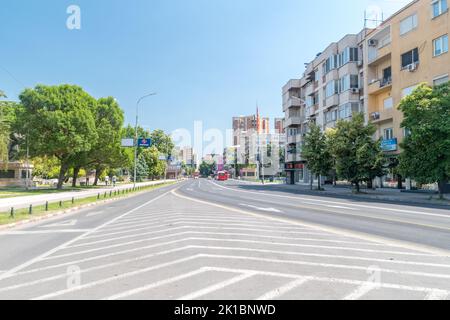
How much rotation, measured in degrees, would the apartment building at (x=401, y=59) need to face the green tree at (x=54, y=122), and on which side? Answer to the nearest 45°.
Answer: approximately 45° to its right

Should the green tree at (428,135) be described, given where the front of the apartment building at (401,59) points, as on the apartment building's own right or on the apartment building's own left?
on the apartment building's own left

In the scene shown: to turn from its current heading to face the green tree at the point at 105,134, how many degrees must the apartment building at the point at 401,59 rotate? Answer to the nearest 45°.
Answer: approximately 45° to its right

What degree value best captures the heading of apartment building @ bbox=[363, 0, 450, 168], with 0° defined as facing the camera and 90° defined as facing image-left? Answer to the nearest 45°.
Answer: approximately 45°
